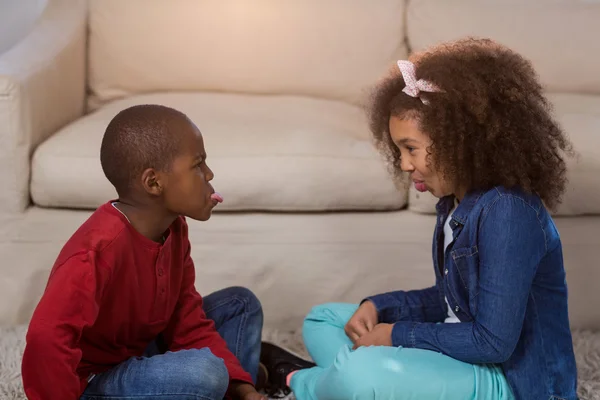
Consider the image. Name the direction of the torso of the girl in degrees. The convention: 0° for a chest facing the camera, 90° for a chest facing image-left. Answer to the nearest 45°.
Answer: approximately 90°

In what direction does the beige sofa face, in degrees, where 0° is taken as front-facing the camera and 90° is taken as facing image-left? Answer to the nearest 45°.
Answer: approximately 0°

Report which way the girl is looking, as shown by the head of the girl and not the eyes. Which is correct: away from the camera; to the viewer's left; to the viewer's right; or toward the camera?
to the viewer's left

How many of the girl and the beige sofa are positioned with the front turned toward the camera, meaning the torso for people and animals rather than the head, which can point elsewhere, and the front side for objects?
1

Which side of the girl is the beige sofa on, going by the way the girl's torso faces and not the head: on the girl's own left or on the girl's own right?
on the girl's own right

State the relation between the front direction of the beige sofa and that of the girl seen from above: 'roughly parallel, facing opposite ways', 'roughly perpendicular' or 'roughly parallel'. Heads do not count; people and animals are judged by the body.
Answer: roughly perpendicular

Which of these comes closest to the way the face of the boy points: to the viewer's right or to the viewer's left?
to the viewer's right
